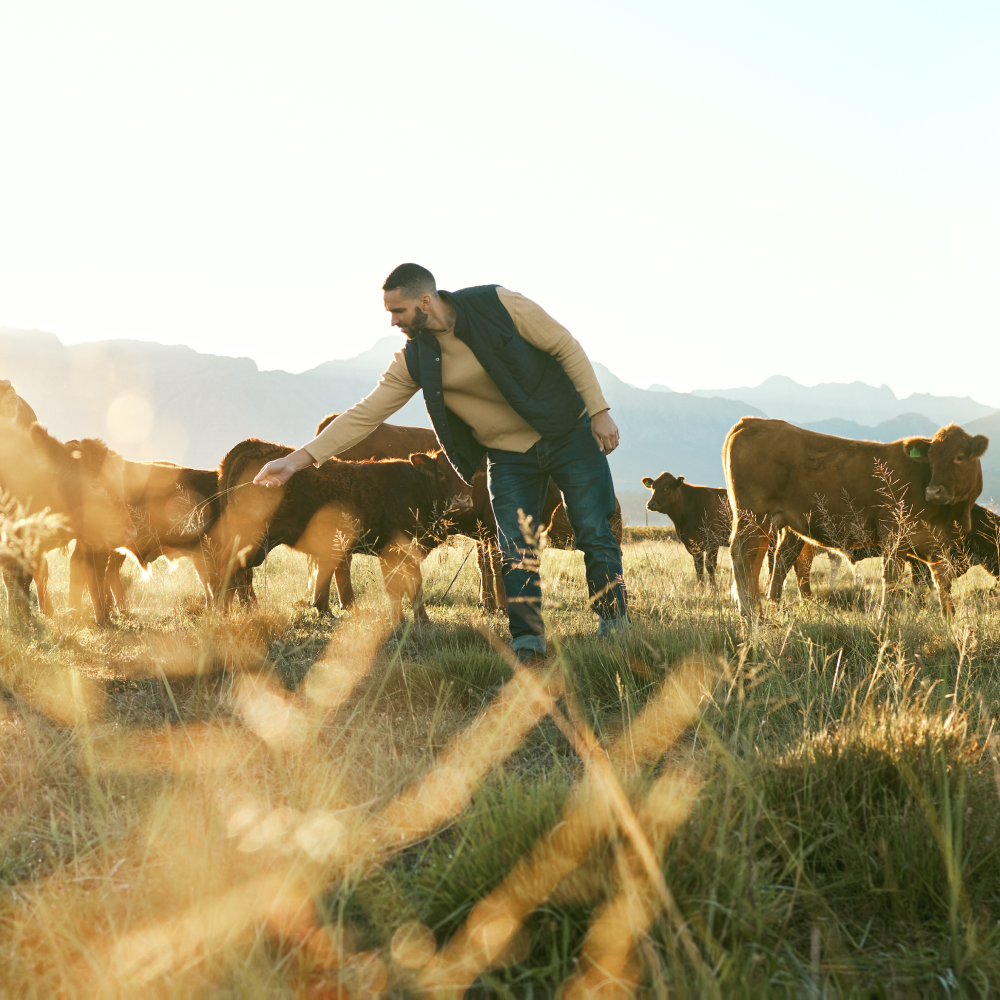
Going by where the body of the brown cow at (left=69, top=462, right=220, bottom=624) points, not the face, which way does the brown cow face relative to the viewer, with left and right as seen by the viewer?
facing to the left of the viewer

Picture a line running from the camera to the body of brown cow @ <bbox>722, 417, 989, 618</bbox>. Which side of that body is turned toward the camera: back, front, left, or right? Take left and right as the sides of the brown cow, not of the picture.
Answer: right

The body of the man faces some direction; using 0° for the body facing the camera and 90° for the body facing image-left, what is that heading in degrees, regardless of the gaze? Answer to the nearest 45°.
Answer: approximately 45°

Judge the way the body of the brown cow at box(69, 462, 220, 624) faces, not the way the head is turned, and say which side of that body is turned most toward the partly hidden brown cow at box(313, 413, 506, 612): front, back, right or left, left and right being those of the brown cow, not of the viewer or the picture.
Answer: back

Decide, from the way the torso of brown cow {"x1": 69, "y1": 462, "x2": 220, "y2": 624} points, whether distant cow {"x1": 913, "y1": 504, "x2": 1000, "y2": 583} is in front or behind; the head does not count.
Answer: behind

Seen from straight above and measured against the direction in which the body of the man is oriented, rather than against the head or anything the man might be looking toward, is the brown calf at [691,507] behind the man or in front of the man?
behind
